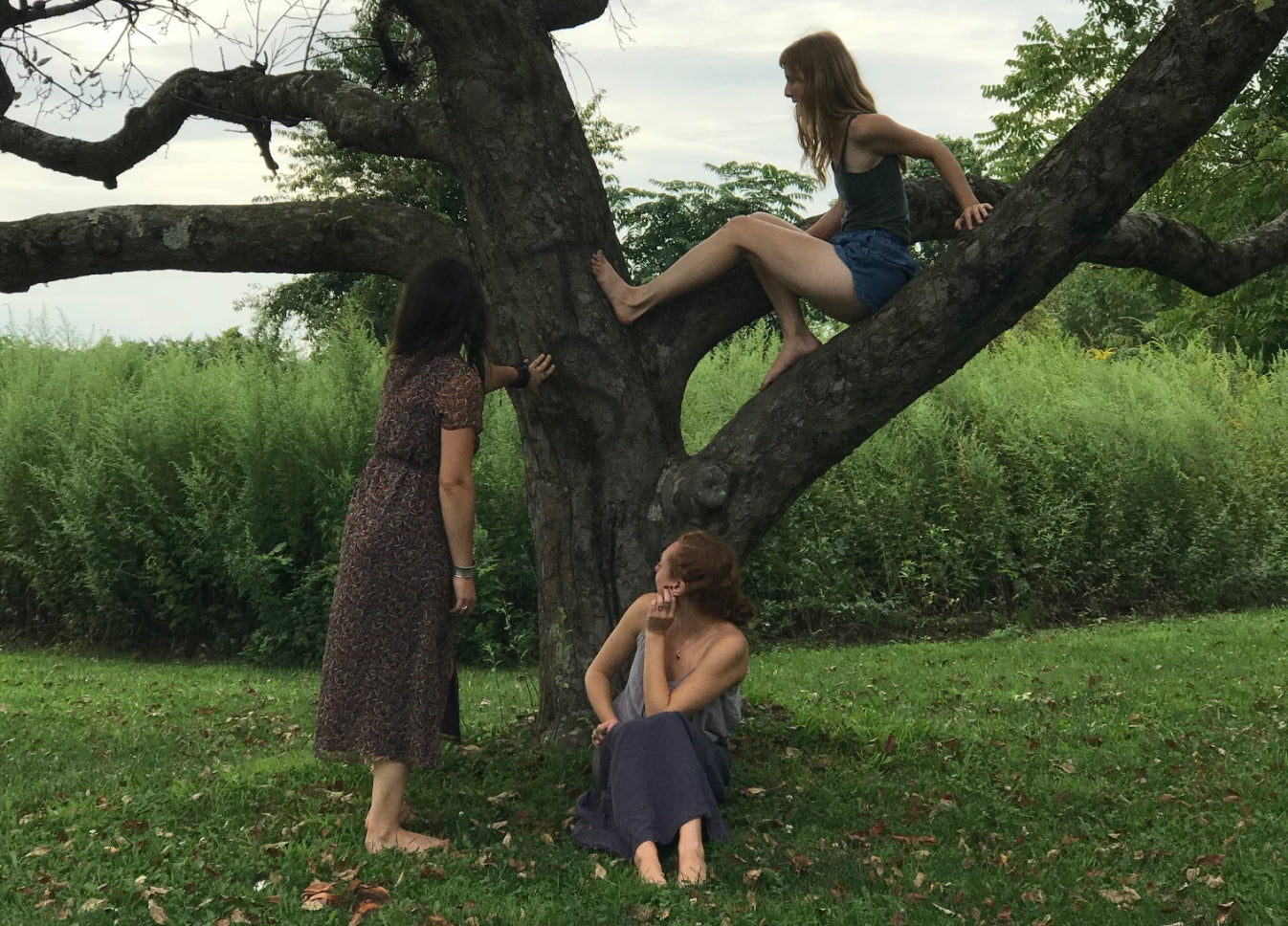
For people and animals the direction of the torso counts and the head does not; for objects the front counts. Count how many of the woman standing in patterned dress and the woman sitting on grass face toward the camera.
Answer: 1

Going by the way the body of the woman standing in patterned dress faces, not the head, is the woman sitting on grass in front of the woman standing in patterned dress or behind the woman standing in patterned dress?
in front

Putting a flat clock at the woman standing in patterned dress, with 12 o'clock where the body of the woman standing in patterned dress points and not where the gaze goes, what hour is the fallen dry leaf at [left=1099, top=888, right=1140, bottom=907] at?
The fallen dry leaf is roughly at 2 o'clock from the woman standing in patterned dress.

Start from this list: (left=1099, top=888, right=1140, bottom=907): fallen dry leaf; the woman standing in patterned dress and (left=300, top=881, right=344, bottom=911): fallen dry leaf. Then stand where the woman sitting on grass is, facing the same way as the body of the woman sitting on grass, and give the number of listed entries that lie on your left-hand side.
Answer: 1

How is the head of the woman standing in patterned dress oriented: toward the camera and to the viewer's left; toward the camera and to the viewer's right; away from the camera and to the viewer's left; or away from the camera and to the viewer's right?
away from the camera and to the viewer's right

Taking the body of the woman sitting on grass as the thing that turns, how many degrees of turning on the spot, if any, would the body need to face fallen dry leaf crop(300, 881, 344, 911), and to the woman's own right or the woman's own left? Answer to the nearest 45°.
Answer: approximately 45° to the woman's own right

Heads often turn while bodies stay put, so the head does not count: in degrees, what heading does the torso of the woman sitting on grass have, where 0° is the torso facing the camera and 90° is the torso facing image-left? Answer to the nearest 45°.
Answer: approximately 0°

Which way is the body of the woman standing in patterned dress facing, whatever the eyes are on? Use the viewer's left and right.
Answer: facing away from the viewer and to the right of the viewer

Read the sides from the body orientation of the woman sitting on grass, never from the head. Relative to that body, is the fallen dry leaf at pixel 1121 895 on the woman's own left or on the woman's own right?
on the woman's own left

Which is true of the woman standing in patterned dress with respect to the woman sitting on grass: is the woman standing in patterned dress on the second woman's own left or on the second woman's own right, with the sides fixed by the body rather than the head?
on the second woman's own right
